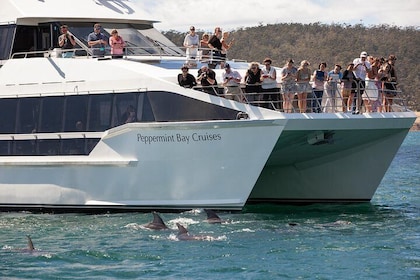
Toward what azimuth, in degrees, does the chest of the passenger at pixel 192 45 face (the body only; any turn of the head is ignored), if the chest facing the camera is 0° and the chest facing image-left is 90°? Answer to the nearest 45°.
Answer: approximately 0°

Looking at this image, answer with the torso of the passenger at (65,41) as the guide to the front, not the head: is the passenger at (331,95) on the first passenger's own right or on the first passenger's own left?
on the first passenger's own left

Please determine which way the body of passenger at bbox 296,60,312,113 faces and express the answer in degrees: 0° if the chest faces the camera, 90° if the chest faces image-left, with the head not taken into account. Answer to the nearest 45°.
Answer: approximately 0°
